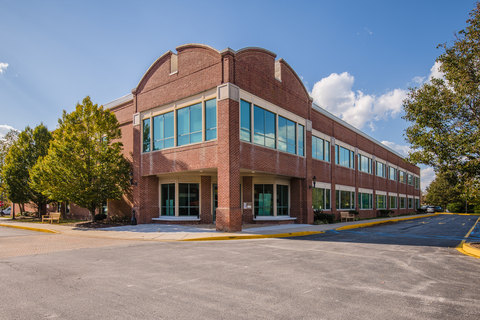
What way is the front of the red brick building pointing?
toward the camera

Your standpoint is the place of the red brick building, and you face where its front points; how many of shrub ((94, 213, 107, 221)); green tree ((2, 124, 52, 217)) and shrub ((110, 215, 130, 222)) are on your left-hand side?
0

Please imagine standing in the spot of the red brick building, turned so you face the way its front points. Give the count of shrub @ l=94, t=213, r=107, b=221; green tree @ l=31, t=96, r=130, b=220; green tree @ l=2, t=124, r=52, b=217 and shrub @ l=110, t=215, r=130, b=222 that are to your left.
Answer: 0

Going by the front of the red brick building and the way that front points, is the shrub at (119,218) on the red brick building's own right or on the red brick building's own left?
on the red brick building's own right

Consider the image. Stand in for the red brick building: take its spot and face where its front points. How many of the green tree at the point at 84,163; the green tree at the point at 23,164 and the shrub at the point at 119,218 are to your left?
0

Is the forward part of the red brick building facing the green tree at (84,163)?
no

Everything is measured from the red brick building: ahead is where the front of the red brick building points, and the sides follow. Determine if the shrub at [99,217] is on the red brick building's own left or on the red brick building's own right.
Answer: on the red brick building's own right

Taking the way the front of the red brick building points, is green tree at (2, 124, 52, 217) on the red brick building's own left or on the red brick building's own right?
on the red brick building's own right
